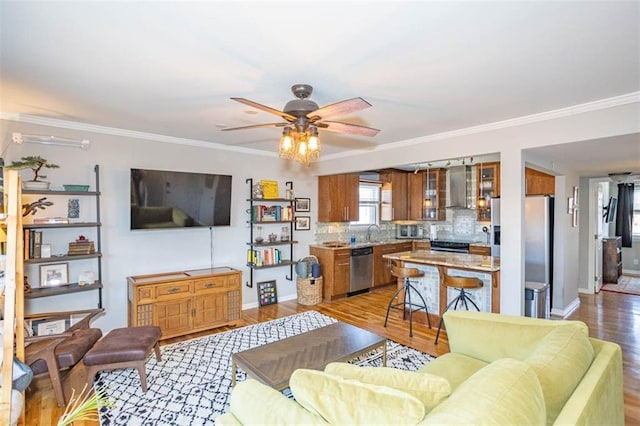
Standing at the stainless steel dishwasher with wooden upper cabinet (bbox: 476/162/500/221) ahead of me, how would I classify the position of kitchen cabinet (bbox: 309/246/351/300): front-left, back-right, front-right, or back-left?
back-right

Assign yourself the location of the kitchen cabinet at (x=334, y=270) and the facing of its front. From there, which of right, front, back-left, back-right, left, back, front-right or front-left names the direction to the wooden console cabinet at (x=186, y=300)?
right

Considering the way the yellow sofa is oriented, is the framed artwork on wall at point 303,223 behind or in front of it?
in front

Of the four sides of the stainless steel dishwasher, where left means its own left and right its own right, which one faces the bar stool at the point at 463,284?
front

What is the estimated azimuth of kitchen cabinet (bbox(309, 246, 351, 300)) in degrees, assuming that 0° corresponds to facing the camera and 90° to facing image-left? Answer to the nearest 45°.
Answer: approximately 315°

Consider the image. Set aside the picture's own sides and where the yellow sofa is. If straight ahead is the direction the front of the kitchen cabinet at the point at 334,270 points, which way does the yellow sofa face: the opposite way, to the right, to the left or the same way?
the opposite way

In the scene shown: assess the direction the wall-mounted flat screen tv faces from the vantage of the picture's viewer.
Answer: facing the viewer and to the right of the viewer

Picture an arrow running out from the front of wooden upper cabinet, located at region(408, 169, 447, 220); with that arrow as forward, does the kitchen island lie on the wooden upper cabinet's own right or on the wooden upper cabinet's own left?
on the wooden upper cabinet's own left

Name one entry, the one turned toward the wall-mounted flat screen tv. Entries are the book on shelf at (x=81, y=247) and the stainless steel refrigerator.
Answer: the stainless steel refrigerator
